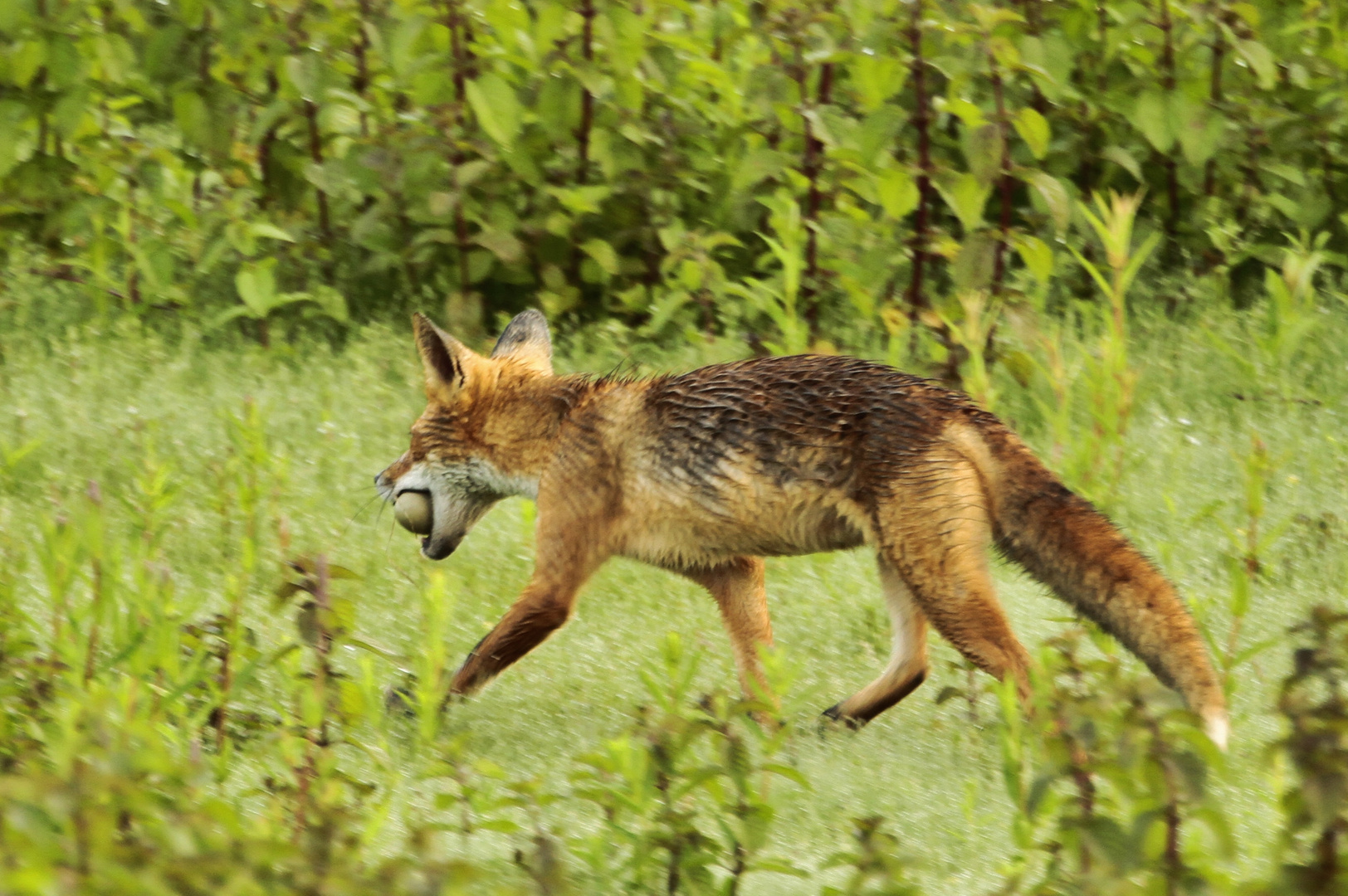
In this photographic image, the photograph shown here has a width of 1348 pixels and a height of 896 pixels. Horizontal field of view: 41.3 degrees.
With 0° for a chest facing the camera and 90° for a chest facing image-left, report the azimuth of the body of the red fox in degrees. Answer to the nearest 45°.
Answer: approximately 90°
